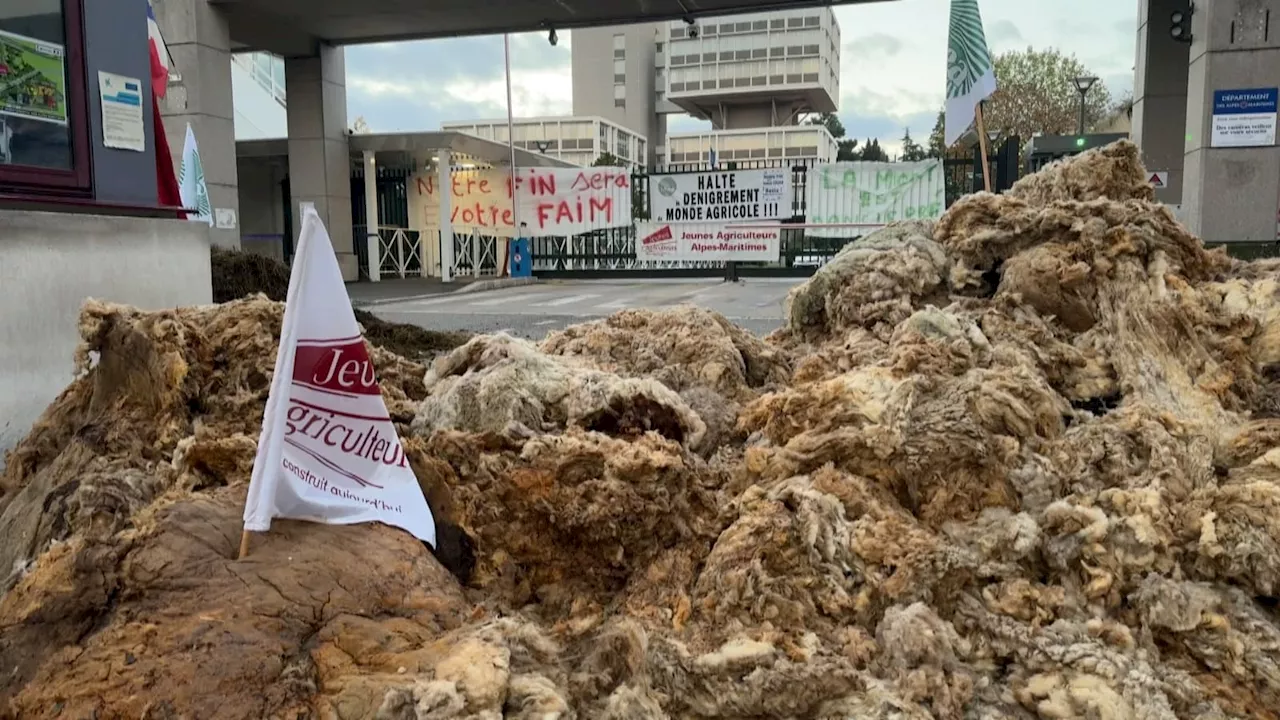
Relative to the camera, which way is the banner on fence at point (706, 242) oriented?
toward the camera

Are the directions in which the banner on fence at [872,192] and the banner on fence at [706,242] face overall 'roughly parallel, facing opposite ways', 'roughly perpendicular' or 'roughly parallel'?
roughly parallel

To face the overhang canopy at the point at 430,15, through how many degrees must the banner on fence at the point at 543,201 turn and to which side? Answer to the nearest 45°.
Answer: approximately 45° to its right

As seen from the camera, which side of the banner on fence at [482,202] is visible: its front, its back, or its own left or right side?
front

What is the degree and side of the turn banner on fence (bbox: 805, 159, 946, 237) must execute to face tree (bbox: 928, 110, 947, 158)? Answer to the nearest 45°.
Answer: approximately 180°

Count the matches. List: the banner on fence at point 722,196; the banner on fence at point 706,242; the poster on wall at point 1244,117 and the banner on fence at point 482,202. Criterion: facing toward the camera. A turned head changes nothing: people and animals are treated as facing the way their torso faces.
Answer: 4

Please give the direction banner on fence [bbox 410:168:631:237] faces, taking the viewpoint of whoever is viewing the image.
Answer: facing the viewer

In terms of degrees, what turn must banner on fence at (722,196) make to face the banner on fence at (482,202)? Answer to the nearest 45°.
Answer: approximately 135° to its right

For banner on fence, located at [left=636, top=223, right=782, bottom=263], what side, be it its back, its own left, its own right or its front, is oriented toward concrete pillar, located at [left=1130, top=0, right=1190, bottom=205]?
left

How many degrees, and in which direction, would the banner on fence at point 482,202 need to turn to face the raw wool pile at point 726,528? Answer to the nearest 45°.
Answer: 0° — it already faces it

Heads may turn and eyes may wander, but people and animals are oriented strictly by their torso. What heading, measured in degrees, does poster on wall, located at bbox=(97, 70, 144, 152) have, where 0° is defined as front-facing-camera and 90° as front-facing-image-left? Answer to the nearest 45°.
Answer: approximately 315°

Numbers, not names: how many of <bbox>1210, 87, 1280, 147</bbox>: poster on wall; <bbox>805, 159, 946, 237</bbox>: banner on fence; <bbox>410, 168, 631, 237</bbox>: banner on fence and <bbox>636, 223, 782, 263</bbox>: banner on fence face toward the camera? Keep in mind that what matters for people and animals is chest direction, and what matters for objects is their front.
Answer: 4

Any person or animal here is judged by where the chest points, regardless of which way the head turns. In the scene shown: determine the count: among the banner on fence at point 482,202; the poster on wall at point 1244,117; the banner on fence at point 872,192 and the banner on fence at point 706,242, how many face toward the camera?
4

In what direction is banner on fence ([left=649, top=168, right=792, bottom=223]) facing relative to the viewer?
toward the camera
